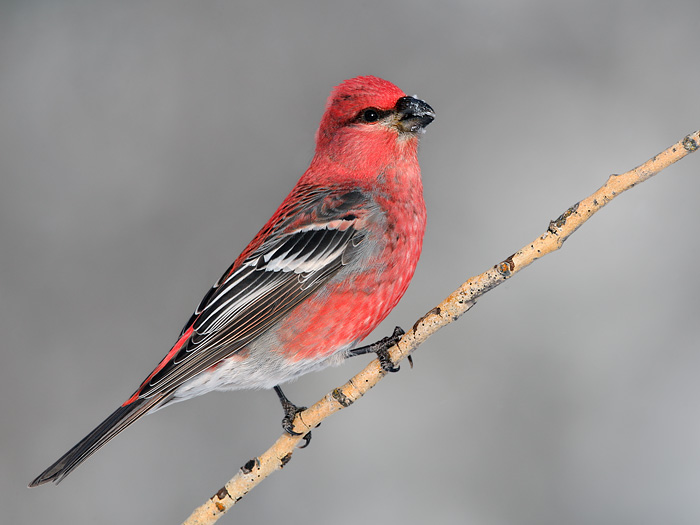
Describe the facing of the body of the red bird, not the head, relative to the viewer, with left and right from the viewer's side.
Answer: facing to the right of the viewer
